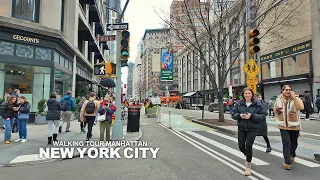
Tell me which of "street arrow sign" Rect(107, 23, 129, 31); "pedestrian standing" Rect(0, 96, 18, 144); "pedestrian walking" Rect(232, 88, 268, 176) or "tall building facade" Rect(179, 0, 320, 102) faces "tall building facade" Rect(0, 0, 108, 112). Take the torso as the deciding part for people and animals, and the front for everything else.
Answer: "tall building facade" Rect(179, 0, 320, 102)

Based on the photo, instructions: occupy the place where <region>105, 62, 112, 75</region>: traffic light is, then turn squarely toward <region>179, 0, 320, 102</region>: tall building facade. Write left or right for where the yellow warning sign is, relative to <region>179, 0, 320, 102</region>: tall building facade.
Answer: right

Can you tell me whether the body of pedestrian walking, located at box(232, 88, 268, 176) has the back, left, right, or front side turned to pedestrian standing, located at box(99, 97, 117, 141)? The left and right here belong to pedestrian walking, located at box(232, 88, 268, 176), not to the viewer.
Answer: right

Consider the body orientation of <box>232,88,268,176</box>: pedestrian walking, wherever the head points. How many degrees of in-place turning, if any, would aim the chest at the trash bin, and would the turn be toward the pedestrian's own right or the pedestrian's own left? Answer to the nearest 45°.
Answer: approximately 135° to the pedestrian's own right

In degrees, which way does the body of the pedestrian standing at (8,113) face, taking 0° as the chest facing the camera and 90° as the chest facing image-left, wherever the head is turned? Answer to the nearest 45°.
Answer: approximately 315°

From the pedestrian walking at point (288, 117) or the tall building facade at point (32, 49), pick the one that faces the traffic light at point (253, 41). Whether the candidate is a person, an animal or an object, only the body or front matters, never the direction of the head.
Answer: the tall building facade

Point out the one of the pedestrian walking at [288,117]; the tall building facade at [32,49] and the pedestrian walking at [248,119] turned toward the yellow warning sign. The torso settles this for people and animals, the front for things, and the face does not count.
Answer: the tall building facade

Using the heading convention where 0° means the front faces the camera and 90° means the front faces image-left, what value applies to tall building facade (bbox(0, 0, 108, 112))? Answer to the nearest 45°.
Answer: approximately 315°
